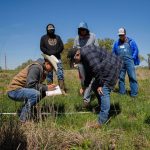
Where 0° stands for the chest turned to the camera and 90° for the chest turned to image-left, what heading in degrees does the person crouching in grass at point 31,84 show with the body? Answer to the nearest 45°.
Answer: approximately 270°

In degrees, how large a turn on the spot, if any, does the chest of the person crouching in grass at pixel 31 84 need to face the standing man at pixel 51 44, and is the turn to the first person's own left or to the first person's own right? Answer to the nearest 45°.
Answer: approximately 90° to the first person's own left

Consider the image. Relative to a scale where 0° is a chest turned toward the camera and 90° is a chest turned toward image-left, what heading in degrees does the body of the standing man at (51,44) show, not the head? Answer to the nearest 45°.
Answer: approximately 0°

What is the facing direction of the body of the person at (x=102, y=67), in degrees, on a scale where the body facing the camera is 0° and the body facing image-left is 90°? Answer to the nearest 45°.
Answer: approximately 90°

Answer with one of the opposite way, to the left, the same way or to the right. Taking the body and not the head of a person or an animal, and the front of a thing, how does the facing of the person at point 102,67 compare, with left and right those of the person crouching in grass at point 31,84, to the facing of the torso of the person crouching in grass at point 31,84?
the opposite way

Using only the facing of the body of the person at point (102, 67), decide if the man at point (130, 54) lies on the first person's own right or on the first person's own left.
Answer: on the first person's own right

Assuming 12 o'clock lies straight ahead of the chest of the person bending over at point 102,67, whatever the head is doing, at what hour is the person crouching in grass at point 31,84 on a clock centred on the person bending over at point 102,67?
the person crouching in grass at point 31,84 is roughly at 12 o'clock from the person bending over at point 102,67.

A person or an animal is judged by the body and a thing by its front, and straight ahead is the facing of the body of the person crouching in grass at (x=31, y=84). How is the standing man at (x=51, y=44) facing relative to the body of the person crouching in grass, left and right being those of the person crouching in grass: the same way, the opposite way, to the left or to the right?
to the right

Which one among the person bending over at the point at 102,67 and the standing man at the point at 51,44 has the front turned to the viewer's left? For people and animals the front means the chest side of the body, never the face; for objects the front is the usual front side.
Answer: the person bending over

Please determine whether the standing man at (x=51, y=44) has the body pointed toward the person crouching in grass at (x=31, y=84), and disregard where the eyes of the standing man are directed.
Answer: yes

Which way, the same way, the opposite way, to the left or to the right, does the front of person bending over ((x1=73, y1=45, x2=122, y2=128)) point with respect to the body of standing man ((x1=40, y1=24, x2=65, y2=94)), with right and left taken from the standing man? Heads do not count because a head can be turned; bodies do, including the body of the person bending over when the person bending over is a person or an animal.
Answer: to the right
